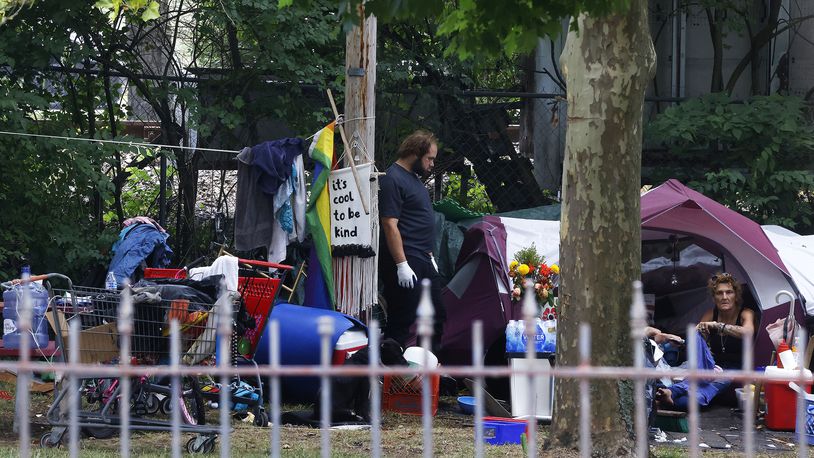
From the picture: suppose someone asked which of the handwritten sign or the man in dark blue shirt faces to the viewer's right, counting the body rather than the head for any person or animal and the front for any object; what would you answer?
the man in dark blue shirt

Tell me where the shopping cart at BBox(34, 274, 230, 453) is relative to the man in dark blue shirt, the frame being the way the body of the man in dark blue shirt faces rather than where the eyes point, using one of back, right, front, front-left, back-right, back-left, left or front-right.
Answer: back-right

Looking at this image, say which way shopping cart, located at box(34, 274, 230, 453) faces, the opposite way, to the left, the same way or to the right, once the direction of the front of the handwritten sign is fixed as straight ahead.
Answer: to the left

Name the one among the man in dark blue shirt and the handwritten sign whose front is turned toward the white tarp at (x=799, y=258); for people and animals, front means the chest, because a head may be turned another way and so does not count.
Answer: the man in dark blue shirt

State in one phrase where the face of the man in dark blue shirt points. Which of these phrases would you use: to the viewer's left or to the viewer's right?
to the viewer's right

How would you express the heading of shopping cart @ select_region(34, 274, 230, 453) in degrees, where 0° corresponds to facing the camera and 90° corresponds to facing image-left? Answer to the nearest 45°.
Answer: approximately 270°

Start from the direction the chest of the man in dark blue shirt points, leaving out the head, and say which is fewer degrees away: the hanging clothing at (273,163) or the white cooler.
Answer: the white cooler

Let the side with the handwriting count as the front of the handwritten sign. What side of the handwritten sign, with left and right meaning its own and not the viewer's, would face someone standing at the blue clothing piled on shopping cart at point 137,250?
right

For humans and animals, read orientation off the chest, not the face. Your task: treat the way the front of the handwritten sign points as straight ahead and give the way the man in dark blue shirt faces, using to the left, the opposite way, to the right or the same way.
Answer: to the left

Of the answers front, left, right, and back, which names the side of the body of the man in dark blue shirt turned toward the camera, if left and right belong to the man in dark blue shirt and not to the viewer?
right
